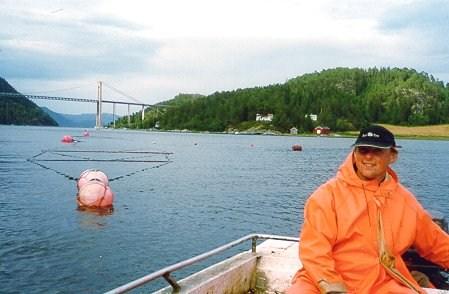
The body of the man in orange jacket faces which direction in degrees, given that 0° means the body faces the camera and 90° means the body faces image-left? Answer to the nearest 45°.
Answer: approximately 0°

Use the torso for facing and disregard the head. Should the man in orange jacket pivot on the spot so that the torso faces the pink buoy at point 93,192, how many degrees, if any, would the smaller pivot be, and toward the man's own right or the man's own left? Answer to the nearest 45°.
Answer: approximately 135° to the man's own right
